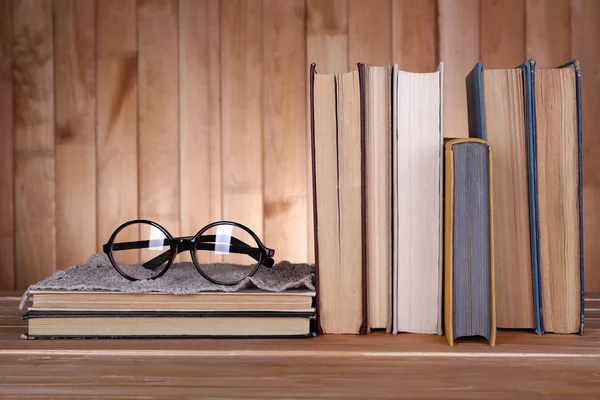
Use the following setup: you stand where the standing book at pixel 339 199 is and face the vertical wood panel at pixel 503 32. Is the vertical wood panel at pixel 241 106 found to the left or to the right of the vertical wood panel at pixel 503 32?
left

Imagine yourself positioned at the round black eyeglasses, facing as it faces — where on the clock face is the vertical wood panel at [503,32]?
The vertical wood panel is roughly at 8 o'clock from the round black eyeglasses.

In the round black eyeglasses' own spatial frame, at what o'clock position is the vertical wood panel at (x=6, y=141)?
The vertical wood panel is roughly at 5 o'clock from the round black eyeglasses.

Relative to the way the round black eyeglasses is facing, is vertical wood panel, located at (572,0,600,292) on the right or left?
on its left

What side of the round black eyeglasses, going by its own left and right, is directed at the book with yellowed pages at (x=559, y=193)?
left

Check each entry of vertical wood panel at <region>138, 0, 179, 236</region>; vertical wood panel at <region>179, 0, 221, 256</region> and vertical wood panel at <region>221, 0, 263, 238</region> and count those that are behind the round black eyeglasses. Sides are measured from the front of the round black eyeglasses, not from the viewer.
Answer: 3

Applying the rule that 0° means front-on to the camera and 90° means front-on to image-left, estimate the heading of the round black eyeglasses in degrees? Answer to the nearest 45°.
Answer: approximately 0°

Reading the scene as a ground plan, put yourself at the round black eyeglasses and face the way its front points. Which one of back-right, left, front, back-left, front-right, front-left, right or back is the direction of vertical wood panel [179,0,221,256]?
back

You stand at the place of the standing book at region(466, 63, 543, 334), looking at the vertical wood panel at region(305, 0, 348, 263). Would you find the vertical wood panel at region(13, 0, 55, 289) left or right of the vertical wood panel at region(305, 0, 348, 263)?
left

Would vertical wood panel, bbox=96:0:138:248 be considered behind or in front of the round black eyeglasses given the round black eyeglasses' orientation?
behind
